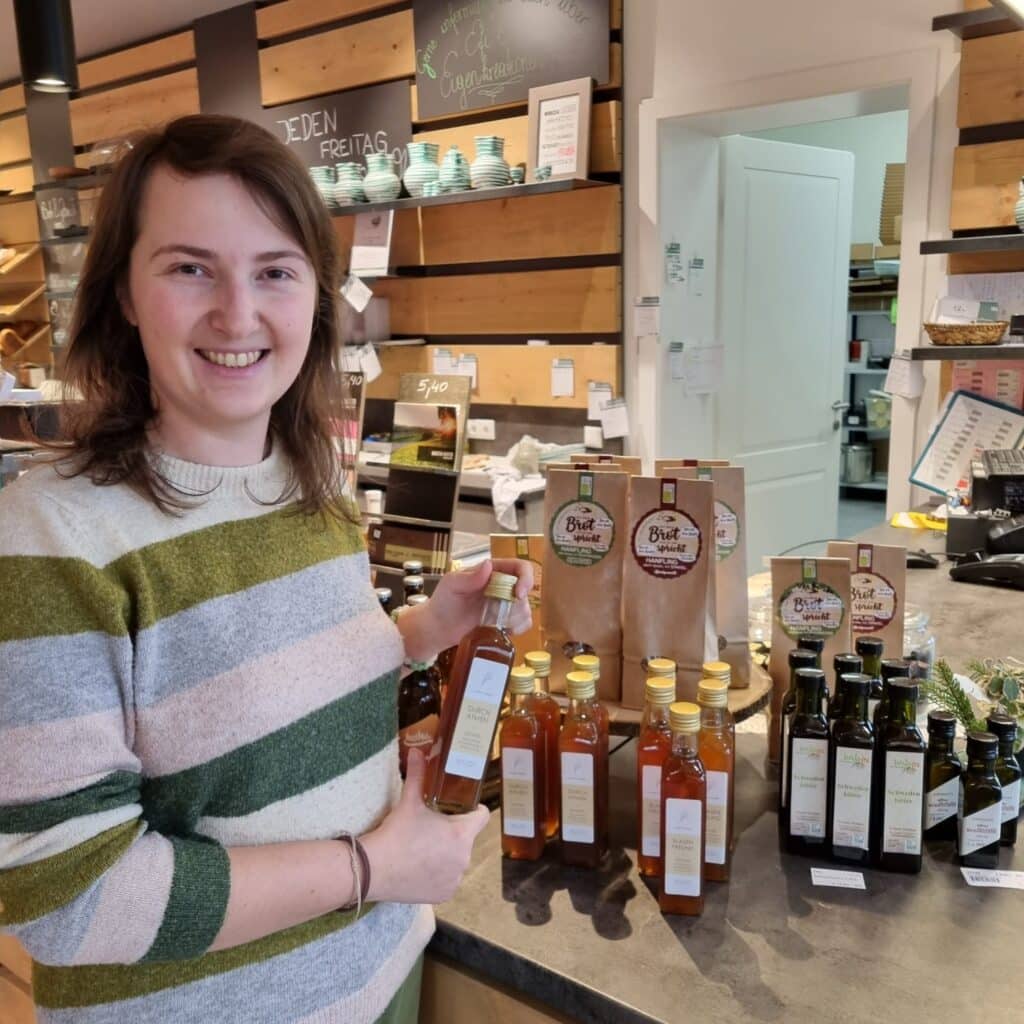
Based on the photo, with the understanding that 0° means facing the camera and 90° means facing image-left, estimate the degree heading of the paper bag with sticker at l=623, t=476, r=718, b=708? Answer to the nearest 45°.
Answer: approximately 0°

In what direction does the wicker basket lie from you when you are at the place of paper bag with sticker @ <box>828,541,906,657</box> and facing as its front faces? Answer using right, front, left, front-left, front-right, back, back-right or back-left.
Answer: back

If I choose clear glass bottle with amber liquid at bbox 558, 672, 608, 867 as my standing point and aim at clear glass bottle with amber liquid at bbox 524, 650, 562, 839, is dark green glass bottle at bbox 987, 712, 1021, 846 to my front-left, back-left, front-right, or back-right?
back-right

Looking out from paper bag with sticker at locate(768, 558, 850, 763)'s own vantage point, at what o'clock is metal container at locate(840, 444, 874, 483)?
The metal container is roughly at 6 o'clock from the paper bag with sticker.

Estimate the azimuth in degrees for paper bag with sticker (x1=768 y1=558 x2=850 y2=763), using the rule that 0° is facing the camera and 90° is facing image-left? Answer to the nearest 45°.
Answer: approximately 0°

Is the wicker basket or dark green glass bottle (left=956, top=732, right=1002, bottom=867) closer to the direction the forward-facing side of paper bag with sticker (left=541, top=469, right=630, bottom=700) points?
the dark green glass bottle

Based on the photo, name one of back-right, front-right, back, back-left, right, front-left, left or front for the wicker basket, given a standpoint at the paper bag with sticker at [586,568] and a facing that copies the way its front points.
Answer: back-left

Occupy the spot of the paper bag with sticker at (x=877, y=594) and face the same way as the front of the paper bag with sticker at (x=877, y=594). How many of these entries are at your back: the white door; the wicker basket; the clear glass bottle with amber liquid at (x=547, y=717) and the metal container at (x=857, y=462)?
3

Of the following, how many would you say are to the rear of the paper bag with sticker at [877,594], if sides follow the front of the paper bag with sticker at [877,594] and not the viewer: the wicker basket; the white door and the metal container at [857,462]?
3
